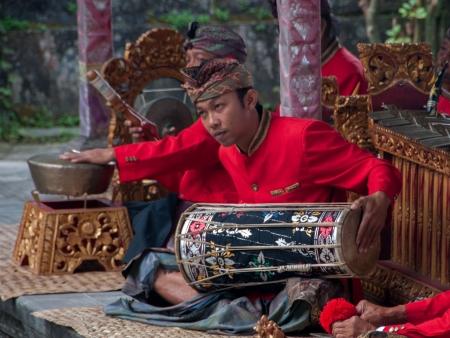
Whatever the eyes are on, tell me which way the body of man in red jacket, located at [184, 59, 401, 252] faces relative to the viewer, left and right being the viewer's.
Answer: facing the viewer and to the left of the viewer

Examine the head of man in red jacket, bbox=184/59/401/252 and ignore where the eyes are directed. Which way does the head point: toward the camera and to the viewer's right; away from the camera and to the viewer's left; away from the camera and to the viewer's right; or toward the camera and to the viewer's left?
toward the camera and to the viewer's left
